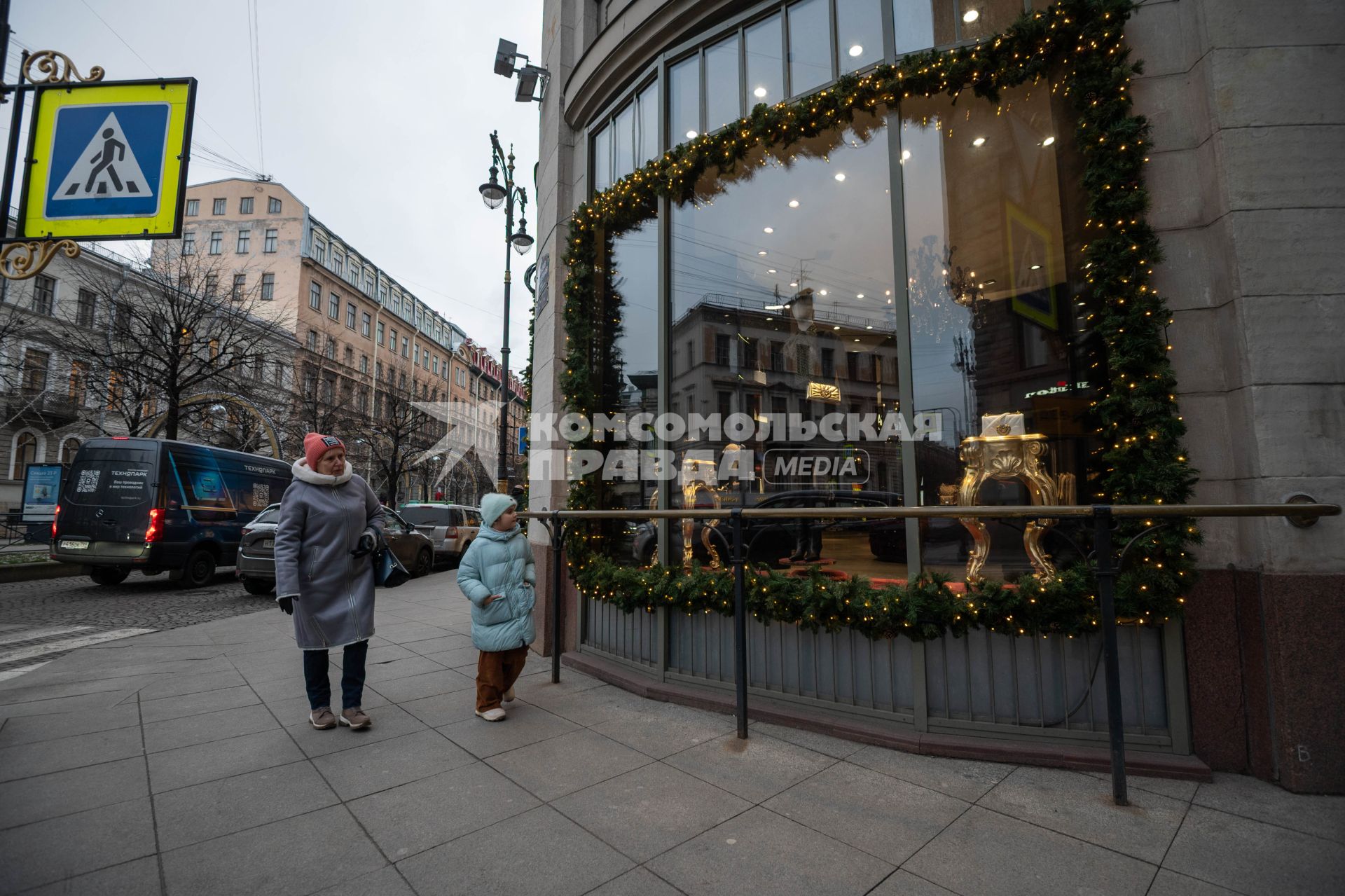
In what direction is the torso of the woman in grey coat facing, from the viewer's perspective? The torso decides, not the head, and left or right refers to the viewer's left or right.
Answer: facing the viewer and to the right of the viewer

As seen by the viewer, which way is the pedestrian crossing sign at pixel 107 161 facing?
toward the camera

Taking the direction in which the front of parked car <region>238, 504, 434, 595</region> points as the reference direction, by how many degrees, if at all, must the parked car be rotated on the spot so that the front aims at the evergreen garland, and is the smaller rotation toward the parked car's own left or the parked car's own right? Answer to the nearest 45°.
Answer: approximately 90° to the parked car's own right

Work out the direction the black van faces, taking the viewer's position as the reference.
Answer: facing away from the viewer and to the right of the viewer

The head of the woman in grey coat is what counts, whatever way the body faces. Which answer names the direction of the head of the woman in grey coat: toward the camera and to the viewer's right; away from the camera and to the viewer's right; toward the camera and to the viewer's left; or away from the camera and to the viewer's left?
toward the camera and to the viewer's right

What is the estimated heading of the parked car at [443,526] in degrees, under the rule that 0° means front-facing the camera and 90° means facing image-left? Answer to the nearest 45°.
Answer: approximately 225°

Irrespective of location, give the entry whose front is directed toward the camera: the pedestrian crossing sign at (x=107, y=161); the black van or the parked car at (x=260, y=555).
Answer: the pedestrian crossing sign

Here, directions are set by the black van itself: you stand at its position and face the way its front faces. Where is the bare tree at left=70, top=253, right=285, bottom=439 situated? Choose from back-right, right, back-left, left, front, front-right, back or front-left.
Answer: front-left

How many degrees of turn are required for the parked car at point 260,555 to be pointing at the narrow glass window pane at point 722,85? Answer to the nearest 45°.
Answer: approximately 90° to its right

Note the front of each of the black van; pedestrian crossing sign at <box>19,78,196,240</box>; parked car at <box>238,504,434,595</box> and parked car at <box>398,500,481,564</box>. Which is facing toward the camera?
the pedestrian crossing sign

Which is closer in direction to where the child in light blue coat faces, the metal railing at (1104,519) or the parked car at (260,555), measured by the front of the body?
the metal railing

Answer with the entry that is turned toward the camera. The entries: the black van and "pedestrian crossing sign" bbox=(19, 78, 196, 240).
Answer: the pedestrian crossing sign

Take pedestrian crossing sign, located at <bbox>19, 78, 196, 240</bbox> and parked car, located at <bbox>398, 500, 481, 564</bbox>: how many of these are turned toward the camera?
1
